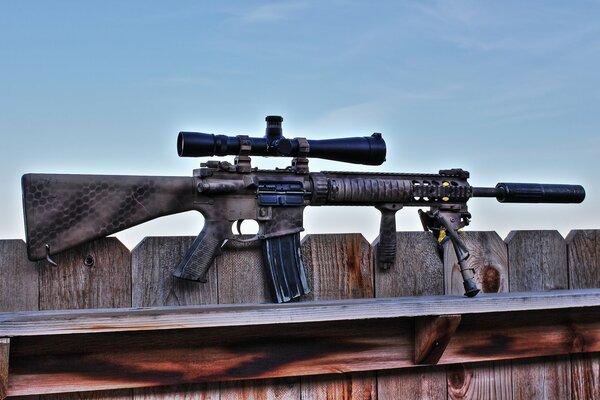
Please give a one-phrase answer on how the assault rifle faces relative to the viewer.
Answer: facing to the right of the viewer
